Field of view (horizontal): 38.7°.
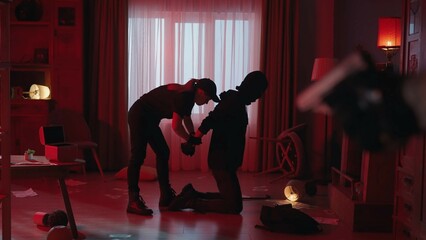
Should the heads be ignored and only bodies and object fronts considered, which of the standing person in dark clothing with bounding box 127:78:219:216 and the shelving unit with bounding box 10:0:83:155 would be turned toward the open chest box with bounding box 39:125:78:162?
the shelving unit

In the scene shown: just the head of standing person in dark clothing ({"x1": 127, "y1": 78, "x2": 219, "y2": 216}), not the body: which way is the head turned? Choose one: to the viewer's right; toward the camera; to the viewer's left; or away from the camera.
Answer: to the viewer's right

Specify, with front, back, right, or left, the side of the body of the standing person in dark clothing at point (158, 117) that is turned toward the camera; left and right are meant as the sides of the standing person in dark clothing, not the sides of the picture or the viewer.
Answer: right

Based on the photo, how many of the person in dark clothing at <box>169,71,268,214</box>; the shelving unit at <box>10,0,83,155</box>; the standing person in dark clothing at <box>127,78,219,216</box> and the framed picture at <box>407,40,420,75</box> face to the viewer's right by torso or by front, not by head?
2

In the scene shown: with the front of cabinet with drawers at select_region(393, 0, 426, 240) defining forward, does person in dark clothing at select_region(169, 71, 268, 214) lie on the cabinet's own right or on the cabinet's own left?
on the cabinet's own right

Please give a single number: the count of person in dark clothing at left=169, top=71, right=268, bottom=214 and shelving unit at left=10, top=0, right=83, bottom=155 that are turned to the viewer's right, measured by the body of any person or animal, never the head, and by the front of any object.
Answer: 1
